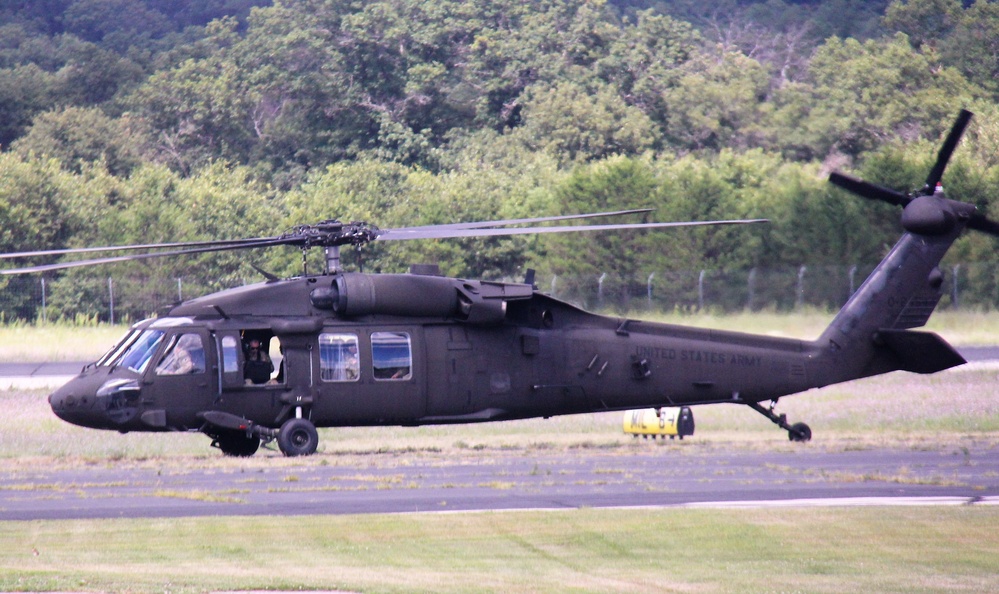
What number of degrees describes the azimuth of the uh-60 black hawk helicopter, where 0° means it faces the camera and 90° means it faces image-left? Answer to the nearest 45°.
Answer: approximately 90°

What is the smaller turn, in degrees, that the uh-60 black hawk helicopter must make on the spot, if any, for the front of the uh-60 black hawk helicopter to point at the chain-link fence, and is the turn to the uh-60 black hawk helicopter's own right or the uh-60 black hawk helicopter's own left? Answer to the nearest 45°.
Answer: approximately 90° to the uh-60 black hawk helicopter's own right

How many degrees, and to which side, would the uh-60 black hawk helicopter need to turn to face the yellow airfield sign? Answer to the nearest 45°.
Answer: approximately 135° to its right
